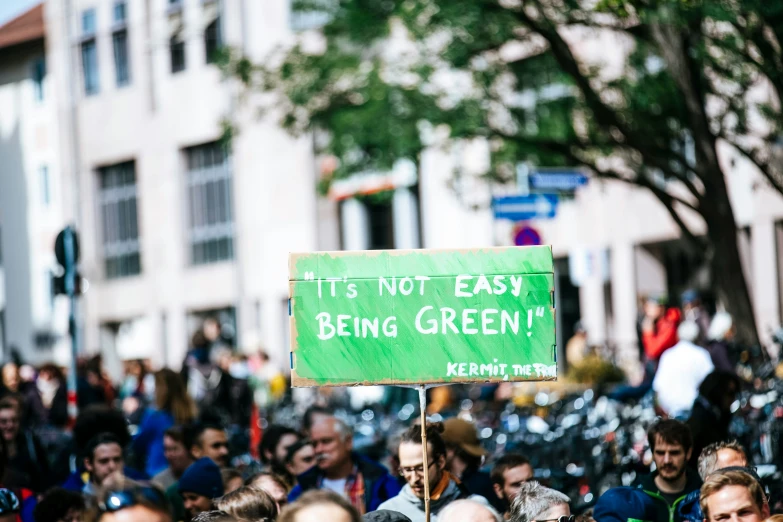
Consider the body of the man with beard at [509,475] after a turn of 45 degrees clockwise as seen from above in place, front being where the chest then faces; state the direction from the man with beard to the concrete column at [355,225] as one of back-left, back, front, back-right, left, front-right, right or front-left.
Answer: back

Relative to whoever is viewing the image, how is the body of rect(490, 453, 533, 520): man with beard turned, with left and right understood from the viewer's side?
facing the viewer and to the right of the viewer

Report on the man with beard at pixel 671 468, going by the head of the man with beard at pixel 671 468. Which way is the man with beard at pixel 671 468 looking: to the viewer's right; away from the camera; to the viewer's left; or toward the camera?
toward the camera

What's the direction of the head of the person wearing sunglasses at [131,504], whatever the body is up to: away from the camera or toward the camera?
toward the camera

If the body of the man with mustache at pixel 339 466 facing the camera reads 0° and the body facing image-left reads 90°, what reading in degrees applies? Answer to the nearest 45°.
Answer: approximately 45°

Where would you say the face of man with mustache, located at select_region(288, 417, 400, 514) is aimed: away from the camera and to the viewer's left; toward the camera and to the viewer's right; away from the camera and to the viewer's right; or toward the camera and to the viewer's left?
toward the camera and to the viewer's left

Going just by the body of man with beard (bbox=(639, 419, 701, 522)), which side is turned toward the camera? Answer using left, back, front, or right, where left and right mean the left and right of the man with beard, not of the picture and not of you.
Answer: front
